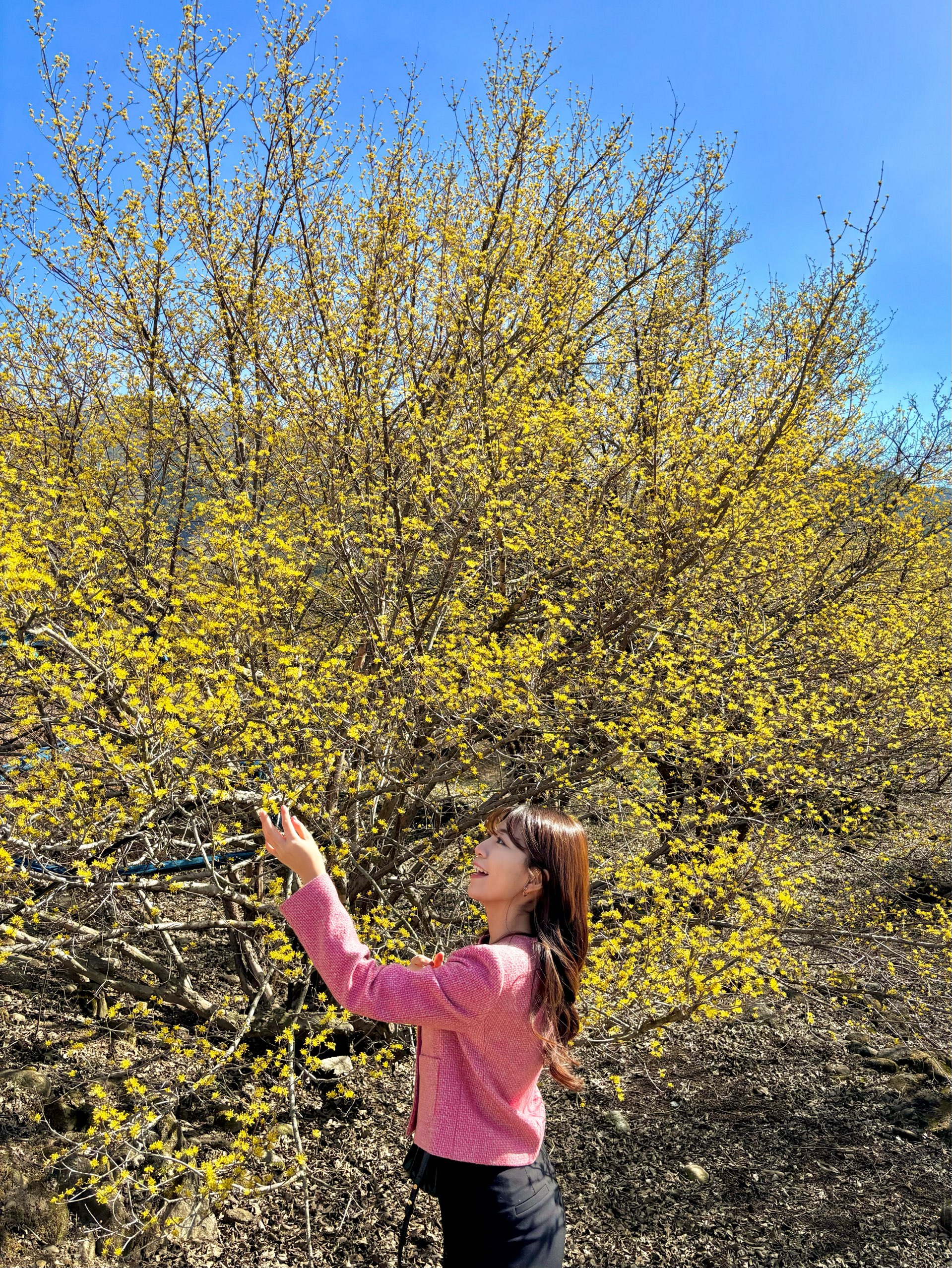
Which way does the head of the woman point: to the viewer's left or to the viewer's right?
to the viewer's left

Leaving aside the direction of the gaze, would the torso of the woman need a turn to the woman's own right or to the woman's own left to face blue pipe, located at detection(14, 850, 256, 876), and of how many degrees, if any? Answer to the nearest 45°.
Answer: approximately 45° to the woman's own right

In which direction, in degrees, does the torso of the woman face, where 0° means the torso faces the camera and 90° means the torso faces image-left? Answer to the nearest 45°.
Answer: approximately 90°
